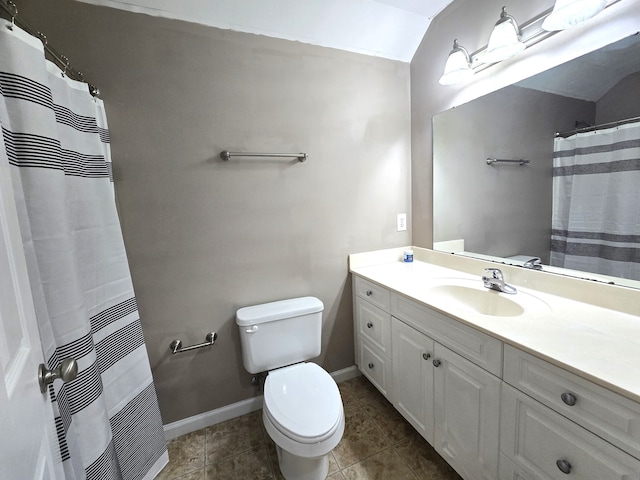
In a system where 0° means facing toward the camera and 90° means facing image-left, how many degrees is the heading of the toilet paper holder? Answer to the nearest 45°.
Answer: approximately 0°

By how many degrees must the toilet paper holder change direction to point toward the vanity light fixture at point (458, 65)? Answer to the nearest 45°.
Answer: approximately 45° to its left

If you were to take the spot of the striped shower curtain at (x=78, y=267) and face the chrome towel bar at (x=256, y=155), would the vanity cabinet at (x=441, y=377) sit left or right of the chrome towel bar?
right
